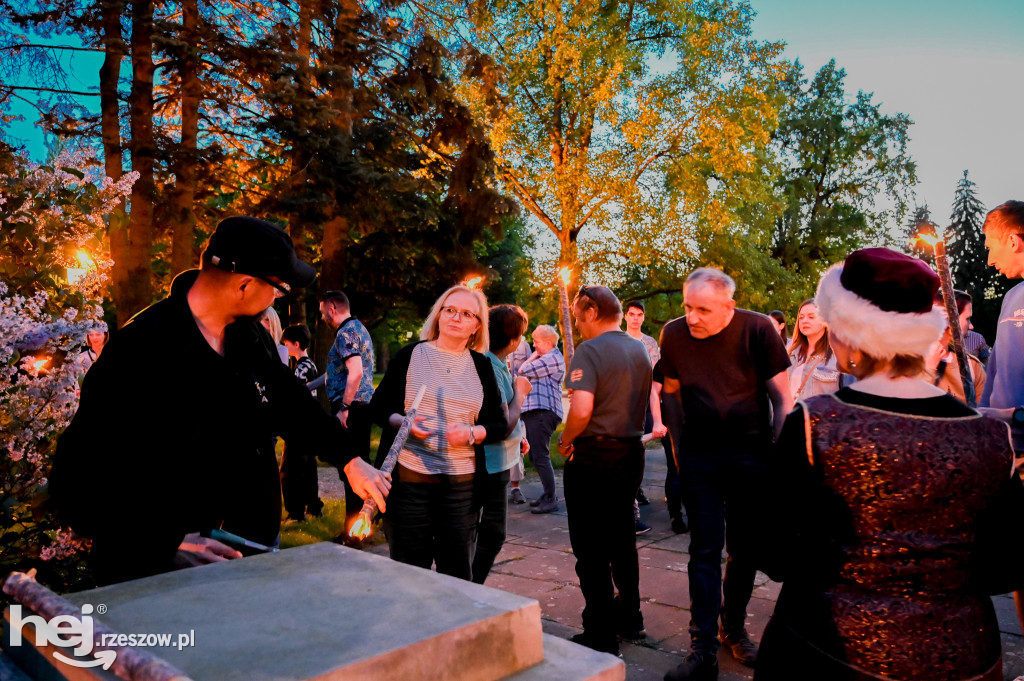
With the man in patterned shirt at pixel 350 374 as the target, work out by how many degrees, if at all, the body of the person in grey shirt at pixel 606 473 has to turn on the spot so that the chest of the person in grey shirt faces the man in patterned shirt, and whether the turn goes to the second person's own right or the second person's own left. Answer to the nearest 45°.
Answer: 0° — they already face them

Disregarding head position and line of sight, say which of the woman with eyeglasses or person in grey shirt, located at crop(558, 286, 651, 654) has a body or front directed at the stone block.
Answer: the woman with eyeglasses

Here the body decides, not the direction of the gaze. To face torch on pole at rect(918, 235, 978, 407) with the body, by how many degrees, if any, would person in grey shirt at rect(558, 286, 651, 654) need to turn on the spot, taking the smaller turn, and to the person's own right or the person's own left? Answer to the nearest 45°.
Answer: approximately 180°

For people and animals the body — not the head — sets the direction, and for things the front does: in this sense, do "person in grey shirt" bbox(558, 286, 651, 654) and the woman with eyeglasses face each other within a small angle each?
no

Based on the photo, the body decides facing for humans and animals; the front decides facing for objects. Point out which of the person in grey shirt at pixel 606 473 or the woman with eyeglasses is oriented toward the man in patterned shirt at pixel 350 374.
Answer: the person in grey shirt

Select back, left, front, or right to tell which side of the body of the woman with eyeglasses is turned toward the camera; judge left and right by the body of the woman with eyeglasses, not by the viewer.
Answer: front

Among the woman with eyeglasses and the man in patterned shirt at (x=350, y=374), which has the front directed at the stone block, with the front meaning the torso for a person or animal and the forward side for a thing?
the woman with eyeglasses

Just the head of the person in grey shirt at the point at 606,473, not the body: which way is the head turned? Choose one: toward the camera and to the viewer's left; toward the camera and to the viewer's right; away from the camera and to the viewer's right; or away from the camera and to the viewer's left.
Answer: away from the camera and to the viewer's left

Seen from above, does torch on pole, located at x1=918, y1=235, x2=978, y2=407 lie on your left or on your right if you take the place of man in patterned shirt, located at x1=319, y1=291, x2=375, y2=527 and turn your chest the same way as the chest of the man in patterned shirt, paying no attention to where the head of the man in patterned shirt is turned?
on your left

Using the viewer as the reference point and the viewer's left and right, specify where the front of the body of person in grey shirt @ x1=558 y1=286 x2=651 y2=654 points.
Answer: facing away from the viewer and to the left of the viewer

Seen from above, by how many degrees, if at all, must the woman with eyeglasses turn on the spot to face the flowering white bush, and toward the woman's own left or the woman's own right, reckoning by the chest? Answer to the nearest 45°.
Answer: approximately 90° to the woman's own right

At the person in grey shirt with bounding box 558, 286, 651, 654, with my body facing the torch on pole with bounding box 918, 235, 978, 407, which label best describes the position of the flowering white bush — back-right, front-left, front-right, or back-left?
back-right

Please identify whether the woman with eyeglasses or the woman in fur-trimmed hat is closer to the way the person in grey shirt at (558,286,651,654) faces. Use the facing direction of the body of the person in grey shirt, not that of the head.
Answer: the woman with eyeglasses

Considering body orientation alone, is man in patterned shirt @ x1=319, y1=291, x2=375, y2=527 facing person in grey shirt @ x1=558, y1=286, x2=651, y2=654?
no

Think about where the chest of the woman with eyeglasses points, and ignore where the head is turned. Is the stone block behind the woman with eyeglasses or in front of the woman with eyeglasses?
in front
